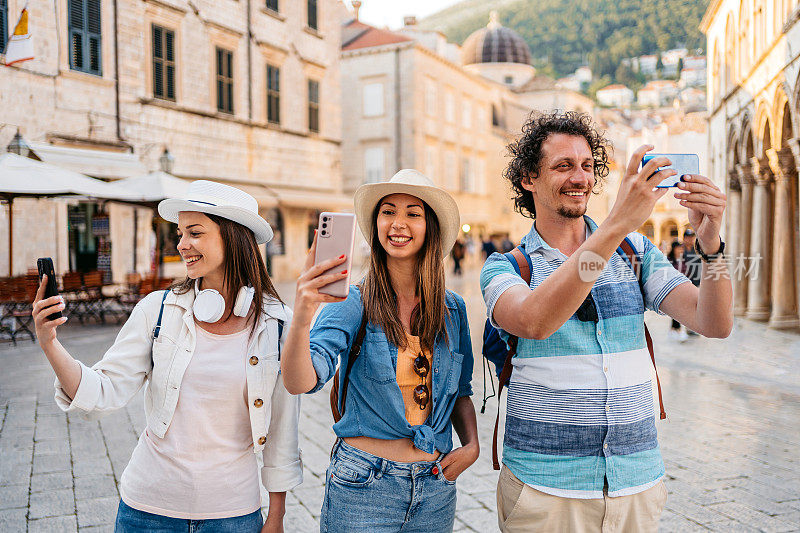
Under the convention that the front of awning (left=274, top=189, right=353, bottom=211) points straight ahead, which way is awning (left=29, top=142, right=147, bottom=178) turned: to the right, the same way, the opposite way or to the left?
the same way

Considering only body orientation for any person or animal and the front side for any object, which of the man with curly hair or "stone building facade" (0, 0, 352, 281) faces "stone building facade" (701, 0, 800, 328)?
"stone building facade" (0, 0, 352, 281)

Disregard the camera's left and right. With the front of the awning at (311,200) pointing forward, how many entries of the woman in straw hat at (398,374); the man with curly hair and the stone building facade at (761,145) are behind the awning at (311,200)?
0

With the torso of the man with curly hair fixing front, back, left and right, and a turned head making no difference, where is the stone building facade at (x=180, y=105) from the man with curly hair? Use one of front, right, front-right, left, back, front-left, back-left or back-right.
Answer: back

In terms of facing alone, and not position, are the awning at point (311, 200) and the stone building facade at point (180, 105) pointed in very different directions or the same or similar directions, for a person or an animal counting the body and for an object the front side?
same or similar directions

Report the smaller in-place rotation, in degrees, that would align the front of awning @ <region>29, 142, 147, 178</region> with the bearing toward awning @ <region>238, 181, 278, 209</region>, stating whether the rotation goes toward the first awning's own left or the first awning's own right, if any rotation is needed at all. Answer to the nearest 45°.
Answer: approximately 90° to the first awning's own left

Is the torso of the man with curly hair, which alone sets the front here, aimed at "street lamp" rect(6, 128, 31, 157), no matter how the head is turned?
no

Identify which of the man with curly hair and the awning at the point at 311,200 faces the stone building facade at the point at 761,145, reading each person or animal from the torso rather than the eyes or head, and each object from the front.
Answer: the awning

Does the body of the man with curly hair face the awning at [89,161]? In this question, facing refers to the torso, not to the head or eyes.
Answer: no

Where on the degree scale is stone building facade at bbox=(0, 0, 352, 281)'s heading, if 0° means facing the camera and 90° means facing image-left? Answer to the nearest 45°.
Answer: approximately 315°

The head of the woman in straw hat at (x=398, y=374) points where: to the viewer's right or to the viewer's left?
to the viewer's left

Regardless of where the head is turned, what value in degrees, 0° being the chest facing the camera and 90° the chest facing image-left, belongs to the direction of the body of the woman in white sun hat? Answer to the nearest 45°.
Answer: approximately 0°

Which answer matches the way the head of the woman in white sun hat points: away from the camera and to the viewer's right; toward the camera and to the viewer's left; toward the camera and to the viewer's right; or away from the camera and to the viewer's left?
toward the camera and to the viewer's left

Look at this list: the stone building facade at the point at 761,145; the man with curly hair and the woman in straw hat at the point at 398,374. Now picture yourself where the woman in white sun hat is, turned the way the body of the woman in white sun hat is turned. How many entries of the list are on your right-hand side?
0

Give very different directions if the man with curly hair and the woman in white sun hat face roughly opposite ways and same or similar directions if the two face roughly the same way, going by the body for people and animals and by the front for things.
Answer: same or similar directions

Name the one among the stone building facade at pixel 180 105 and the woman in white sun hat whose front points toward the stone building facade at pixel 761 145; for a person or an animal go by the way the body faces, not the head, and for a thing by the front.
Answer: the stone building facade at pixel 180 105

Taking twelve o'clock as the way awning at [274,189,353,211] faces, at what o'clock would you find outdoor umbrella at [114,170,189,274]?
The outdoor umbrella is roughly at 2 o'clock from the awning.

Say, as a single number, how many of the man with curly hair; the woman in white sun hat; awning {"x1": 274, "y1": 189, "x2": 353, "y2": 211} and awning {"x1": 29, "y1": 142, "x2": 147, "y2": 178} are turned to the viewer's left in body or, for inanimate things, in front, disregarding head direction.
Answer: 0

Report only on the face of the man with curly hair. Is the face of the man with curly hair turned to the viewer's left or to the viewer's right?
to the viewer's right

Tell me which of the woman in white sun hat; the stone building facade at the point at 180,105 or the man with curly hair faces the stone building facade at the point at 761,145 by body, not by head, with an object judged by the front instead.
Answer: the stone building facade at the point at 180,105
